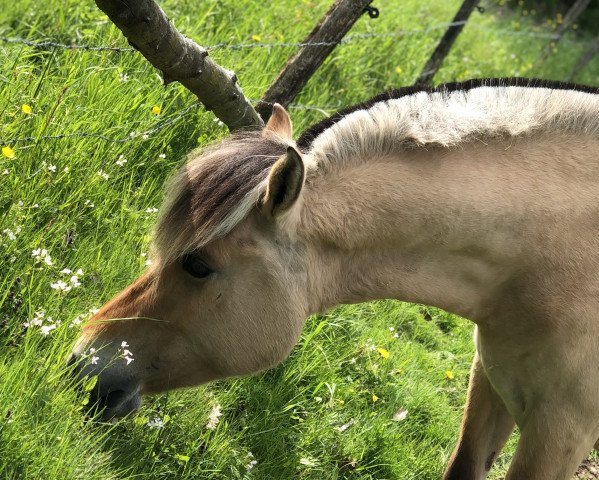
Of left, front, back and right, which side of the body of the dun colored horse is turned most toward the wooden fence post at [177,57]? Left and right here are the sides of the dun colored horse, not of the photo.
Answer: right

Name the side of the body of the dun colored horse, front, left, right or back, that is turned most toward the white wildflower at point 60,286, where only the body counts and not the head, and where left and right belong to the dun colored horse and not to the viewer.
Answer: front

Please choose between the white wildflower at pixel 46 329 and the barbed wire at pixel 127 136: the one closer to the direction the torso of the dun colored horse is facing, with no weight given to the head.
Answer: the white wildflower

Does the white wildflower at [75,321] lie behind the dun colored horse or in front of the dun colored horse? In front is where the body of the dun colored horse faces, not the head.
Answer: in front

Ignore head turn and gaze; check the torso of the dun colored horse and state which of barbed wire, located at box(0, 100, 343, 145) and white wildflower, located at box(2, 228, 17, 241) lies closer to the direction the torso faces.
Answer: the white wildflower

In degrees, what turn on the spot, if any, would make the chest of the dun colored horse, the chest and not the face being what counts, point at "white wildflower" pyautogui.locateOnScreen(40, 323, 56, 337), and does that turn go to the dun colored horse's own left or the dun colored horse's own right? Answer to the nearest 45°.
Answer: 0° — it already faces it

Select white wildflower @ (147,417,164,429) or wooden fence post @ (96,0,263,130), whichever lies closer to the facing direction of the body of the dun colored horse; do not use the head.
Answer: the white wildflower

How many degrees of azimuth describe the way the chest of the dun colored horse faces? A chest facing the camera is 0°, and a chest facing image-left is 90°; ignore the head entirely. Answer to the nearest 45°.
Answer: approximately 90°

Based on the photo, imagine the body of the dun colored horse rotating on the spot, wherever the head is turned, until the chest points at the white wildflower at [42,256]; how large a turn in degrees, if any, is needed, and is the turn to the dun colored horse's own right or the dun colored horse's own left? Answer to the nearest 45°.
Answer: approximately 45° to the dun colored horse's own right

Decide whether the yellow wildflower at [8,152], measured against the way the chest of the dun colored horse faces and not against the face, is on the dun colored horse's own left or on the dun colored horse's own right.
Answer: on the dun colored horse's own right

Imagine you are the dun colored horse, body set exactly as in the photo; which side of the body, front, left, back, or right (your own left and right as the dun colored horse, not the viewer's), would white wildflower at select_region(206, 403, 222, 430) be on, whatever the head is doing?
front

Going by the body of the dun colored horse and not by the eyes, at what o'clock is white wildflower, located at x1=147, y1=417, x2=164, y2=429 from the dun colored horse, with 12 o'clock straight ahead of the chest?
The white wildflower is roughly at 12 o'clock from the dun colored horse.
